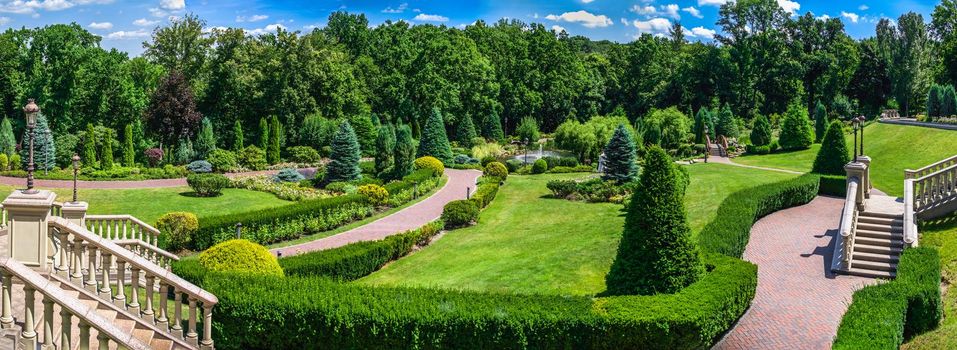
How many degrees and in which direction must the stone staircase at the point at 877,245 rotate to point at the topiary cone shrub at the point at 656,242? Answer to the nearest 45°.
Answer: approximately 45° to its right

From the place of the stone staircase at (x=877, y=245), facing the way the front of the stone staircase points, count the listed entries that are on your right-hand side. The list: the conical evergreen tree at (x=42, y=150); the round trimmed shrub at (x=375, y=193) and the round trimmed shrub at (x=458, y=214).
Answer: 3

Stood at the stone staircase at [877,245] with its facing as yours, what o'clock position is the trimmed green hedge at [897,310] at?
The trimmed green hedge is roughly at 12 o'clock from the stone staircase.

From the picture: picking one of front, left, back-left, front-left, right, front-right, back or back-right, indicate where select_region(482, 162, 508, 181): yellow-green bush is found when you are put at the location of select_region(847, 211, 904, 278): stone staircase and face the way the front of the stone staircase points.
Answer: back-right

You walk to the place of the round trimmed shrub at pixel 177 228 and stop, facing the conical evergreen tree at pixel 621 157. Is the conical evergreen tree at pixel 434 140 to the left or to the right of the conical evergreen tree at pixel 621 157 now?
left

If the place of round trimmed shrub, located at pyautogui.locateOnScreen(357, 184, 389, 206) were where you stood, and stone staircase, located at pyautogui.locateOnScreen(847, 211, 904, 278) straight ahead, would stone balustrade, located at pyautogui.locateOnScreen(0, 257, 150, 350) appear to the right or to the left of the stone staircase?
right

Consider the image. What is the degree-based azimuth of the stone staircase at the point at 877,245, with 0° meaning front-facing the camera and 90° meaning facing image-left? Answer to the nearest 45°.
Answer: approximately 0°

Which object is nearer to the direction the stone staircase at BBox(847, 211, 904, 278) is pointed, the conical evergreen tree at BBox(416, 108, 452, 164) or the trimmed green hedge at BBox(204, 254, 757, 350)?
the trimmed green hedge

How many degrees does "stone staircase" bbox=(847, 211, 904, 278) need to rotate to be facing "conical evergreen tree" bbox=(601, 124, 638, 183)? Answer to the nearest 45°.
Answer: approximately 135° to its right

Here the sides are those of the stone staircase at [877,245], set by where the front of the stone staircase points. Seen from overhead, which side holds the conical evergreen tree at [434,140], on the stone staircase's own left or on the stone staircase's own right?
on the stone staircase's own right
